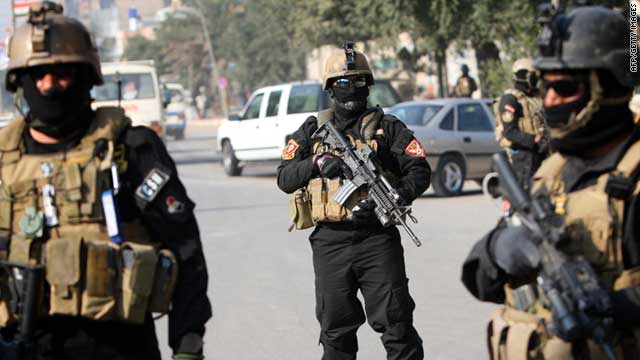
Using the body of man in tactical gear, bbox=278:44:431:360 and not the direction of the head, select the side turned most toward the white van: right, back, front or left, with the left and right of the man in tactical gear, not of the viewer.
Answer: back

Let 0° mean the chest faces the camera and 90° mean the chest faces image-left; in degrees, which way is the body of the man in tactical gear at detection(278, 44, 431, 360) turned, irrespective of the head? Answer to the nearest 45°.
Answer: approximately 0°

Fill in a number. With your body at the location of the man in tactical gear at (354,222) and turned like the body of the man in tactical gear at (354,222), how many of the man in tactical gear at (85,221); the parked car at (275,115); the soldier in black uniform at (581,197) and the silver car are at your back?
2

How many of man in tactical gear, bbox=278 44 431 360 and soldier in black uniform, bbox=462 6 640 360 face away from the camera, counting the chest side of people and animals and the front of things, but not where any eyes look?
0

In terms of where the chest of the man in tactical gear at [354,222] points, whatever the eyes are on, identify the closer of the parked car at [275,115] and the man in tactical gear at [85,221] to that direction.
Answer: the man in tactical gear

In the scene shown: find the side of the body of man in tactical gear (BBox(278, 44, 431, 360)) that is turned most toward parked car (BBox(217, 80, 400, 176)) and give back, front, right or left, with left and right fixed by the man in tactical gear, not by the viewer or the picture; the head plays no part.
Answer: back

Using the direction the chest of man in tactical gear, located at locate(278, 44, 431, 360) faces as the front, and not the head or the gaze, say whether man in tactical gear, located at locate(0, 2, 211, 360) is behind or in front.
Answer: in front

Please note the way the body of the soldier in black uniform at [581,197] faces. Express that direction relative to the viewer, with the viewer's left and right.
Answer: facing the viewer and to the left of the viewer

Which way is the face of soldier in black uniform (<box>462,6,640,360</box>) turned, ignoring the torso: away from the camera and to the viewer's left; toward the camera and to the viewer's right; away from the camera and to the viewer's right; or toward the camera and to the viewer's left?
toward the camera and to the viewer's left

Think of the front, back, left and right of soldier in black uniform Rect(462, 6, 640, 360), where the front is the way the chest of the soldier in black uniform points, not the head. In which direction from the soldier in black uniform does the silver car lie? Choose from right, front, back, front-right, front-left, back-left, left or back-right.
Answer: back-right
